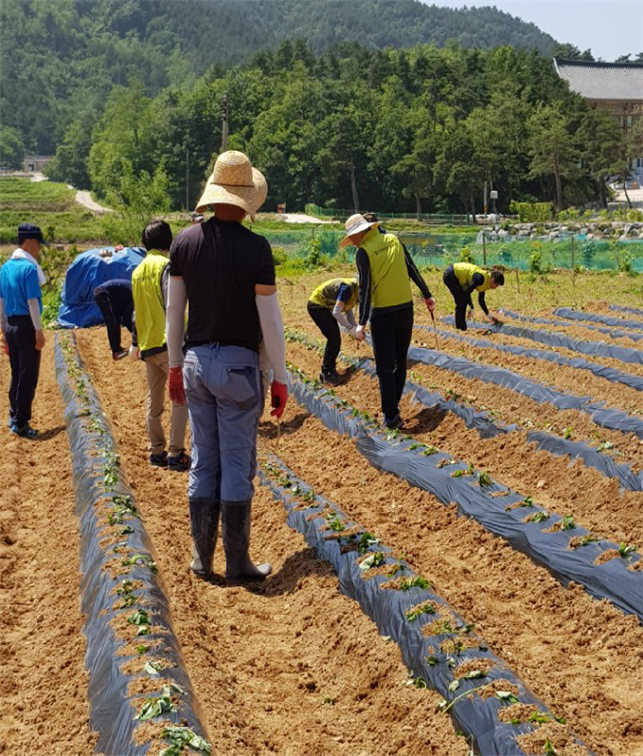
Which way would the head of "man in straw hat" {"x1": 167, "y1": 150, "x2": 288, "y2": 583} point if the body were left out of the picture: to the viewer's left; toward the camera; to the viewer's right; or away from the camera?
away from the camera

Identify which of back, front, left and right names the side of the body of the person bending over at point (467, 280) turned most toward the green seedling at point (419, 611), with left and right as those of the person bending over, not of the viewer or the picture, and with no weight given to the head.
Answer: right

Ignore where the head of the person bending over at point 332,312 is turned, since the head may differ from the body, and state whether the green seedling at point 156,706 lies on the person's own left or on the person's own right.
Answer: on the person's own right

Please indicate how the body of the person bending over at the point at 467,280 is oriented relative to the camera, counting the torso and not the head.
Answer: to the viewer's right

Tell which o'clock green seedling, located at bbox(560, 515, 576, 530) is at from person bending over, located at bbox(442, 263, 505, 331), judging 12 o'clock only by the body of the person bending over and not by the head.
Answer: The green seedling is roughly at 3 o'clock from the person bending over.

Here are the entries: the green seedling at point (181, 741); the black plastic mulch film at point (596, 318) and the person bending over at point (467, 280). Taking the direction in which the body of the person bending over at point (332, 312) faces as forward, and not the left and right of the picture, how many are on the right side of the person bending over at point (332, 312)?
1

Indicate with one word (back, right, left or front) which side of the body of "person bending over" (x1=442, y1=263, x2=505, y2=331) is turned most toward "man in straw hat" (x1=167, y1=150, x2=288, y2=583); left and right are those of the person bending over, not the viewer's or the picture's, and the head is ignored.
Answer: right

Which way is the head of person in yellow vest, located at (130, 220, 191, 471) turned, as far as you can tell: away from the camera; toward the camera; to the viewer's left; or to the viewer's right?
away from the camera

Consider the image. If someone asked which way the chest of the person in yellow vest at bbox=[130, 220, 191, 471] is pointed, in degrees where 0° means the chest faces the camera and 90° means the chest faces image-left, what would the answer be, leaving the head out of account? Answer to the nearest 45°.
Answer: approximately 225°

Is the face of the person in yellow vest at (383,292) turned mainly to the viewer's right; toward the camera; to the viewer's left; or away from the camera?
to the viewer's left

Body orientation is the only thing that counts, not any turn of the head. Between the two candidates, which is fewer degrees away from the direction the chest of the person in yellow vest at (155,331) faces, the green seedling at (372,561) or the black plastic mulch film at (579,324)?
the black plastic mulch film

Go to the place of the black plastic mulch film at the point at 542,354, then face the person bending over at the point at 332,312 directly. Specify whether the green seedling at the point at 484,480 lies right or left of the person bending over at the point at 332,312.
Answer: left
